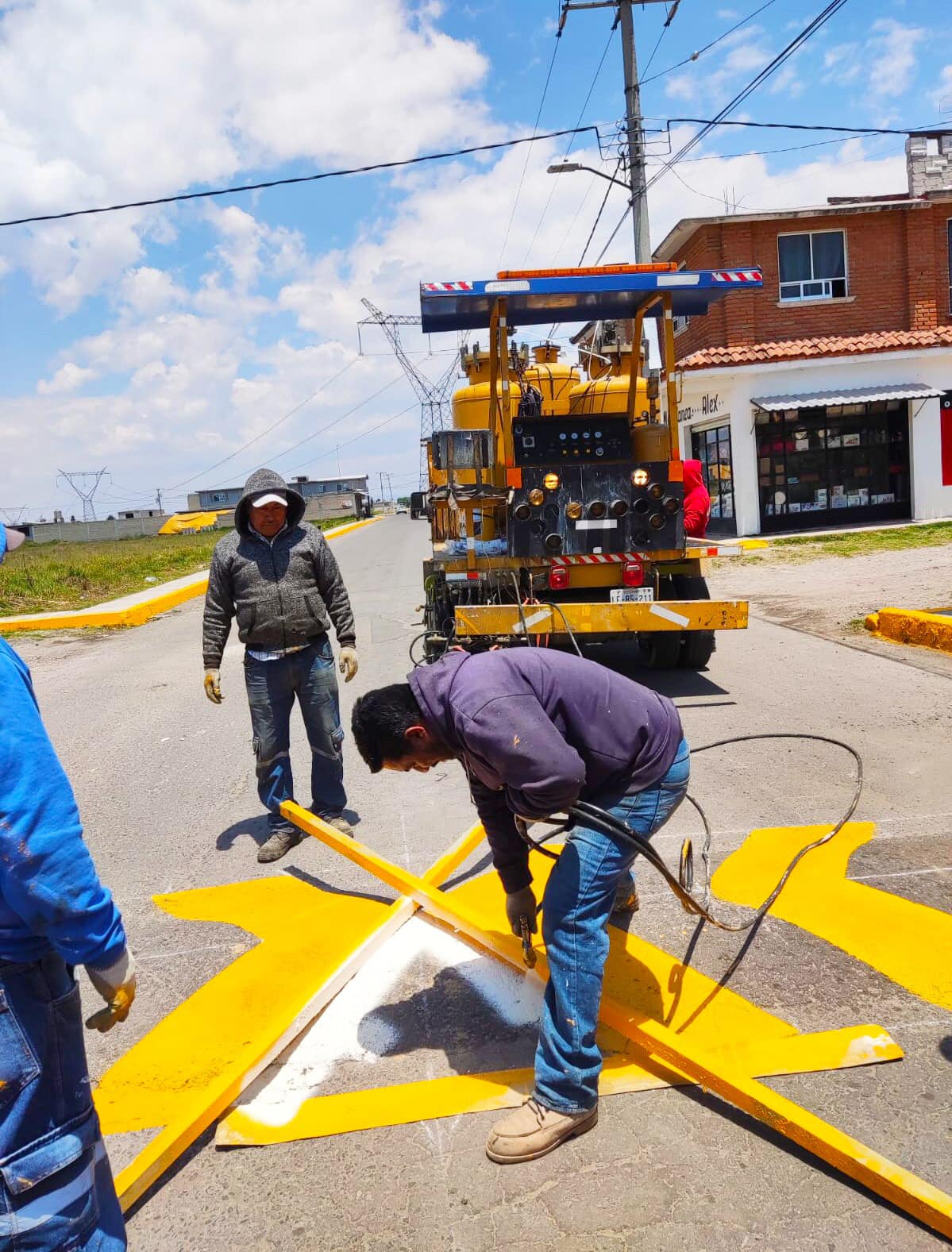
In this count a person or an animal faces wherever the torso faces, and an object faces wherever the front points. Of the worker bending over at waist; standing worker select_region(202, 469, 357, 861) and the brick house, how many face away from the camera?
0

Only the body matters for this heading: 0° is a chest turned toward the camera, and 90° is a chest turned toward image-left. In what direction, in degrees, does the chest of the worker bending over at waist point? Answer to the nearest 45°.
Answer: approximately 90°

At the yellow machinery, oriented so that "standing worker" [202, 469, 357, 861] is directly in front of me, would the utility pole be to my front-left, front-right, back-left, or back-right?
back-right

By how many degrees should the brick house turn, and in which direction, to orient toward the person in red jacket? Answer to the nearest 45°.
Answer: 0° — it already faces them

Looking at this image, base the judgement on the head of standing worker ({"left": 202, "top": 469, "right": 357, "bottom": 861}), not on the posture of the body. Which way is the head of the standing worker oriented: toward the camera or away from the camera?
toward the camera

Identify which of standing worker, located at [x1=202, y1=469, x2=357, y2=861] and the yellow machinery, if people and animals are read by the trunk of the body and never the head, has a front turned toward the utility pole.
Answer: the yellow machinery

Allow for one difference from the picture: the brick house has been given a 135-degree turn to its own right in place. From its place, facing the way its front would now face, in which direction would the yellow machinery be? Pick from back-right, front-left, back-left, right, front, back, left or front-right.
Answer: back-left

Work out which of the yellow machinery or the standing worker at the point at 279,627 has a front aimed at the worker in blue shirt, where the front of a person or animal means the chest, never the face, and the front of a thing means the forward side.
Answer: the standing worker

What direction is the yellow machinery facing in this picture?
away from the camera

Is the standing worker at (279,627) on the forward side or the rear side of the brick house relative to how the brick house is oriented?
on the forward side

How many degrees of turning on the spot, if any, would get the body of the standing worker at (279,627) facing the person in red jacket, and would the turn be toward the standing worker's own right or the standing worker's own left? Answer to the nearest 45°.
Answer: approximately 135° to the standing worker's own left

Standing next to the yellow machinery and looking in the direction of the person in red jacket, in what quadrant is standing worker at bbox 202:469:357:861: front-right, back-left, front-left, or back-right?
back-right

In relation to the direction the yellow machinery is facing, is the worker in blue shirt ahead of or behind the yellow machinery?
behind

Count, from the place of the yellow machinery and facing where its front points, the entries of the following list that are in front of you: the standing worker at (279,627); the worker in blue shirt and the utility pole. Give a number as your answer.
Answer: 1

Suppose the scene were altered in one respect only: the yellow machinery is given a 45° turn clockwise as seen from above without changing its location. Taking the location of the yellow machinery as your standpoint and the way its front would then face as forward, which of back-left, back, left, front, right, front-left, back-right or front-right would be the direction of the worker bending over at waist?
back-right

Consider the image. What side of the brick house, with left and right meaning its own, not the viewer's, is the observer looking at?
front
